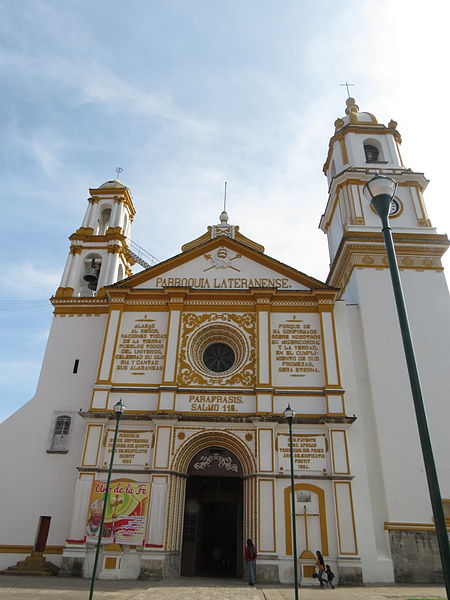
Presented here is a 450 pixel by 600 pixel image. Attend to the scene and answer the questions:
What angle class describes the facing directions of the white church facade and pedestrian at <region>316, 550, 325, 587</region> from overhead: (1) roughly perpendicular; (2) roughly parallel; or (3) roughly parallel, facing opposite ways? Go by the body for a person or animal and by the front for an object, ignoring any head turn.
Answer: roughly perpendicular

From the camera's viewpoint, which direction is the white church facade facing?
toward the camera

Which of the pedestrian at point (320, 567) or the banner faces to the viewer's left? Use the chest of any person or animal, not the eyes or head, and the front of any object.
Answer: the pedestrian

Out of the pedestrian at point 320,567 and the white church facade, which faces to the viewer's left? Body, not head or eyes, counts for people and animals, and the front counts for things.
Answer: the pedestrian

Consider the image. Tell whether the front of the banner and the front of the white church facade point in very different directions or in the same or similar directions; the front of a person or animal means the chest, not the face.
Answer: same or similar directions

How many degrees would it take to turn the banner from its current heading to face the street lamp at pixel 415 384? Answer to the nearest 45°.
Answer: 0° — it already faces it

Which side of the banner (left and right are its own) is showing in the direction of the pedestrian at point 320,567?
left

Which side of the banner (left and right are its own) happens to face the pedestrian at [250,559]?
left

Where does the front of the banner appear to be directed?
toward the camera

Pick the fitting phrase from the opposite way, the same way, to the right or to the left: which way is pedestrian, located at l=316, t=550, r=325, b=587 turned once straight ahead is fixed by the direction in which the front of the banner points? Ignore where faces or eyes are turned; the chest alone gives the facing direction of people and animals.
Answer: to the right

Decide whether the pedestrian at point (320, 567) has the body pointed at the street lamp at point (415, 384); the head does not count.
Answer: no

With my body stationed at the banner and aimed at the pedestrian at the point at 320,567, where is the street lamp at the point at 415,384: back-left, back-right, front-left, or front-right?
front-right

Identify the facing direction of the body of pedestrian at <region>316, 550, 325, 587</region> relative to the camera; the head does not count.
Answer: to the viewer's left
